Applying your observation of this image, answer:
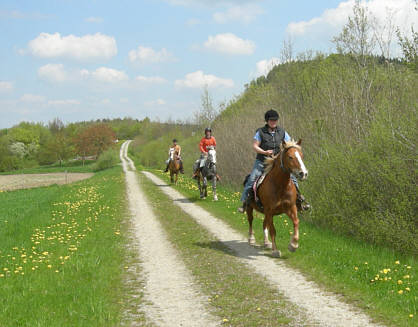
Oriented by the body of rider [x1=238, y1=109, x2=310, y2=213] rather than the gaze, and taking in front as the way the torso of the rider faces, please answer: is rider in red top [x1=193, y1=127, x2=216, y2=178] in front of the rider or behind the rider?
behind

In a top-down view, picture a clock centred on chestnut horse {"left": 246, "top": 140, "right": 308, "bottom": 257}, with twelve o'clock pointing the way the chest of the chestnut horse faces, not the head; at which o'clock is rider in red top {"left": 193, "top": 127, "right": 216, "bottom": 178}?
The rider in red top is roughly at 7 o'clock from the chestnut horse.

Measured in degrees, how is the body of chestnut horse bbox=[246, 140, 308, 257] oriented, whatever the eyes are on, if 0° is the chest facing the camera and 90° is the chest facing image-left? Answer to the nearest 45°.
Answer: approximately 315°

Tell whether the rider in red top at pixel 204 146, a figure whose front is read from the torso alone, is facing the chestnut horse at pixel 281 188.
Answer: yes
